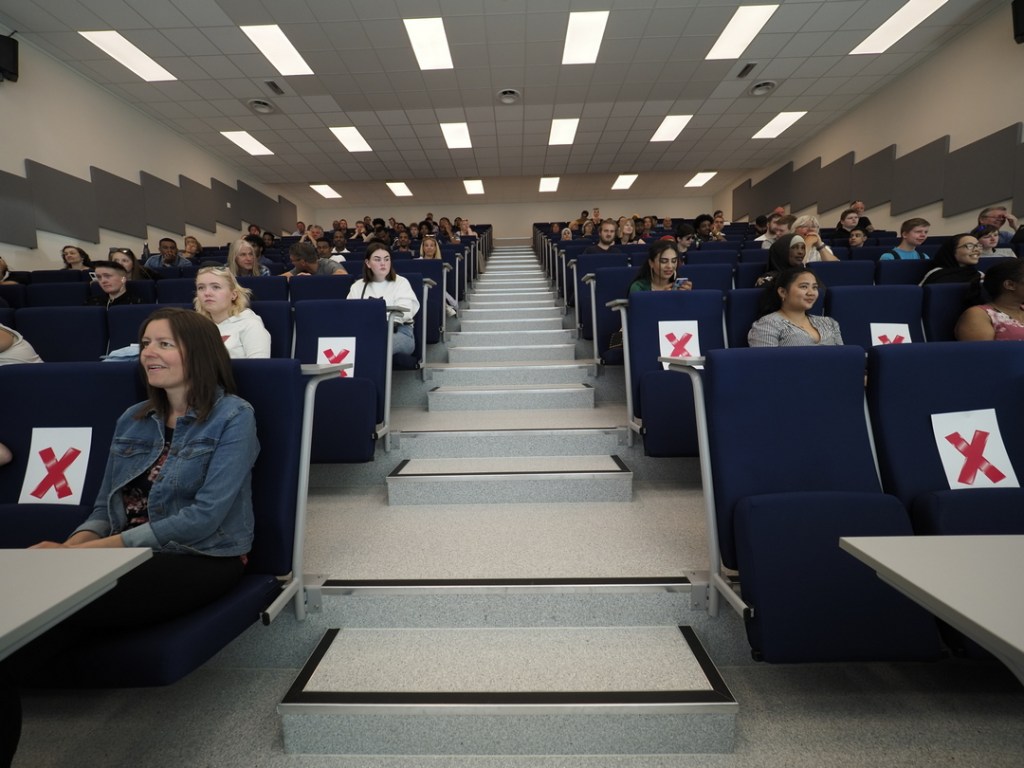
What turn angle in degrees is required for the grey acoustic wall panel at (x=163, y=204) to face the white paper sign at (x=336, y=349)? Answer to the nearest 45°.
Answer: approximately 45° to its right

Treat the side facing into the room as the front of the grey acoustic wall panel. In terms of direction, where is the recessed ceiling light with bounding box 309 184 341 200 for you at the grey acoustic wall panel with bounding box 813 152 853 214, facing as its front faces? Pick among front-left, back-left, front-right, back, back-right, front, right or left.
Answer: front-right

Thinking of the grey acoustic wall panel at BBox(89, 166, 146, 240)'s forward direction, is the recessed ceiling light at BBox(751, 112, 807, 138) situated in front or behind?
in front

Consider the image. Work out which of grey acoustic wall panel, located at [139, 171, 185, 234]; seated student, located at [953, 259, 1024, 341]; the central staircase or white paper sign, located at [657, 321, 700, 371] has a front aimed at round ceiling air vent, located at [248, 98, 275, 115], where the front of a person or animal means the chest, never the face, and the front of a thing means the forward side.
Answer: the grey acoustic wall panel

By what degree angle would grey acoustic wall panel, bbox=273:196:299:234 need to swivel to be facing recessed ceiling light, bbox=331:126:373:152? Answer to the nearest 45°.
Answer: approximately 45° to its right

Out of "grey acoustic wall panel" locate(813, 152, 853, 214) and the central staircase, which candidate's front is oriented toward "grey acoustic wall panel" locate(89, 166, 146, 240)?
"grey acoustic wall panel" locate(813, 152, 853, 214)

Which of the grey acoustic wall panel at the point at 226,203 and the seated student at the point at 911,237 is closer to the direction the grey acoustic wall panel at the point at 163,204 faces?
the seated student

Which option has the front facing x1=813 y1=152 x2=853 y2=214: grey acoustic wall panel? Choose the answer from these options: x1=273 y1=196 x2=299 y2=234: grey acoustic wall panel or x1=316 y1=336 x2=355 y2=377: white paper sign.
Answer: x1=273 y1=196 x2=299 y2=234: grey acoustic wall panel

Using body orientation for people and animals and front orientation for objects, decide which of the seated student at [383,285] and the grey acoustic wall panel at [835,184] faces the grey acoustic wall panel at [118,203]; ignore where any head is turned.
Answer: the grey acoustic wall panel at [835,184]

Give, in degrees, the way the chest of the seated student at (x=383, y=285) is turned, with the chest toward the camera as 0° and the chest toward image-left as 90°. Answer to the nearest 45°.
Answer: approximately 0°
